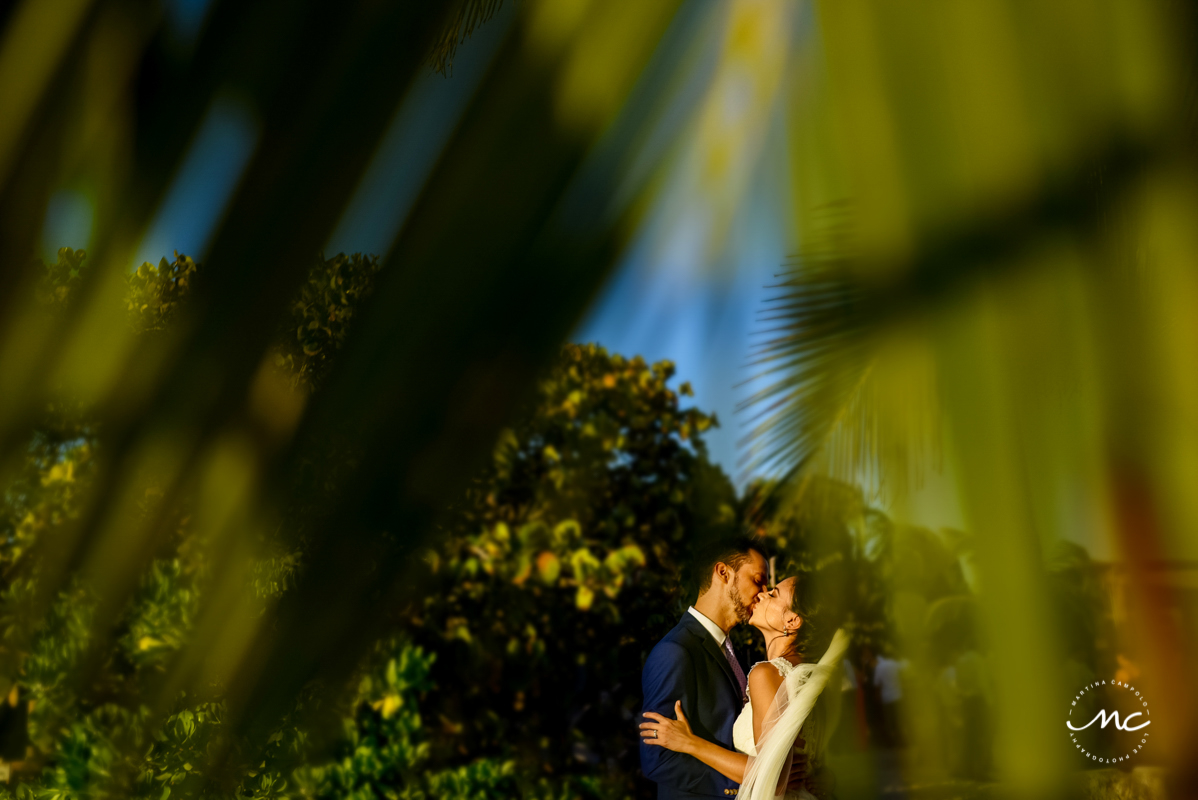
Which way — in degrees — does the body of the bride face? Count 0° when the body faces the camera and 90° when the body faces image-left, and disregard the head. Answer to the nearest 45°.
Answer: approximately 90°

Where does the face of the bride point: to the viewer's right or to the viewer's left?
to the viewer's left

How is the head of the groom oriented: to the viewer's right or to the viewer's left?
to the viewer's right
